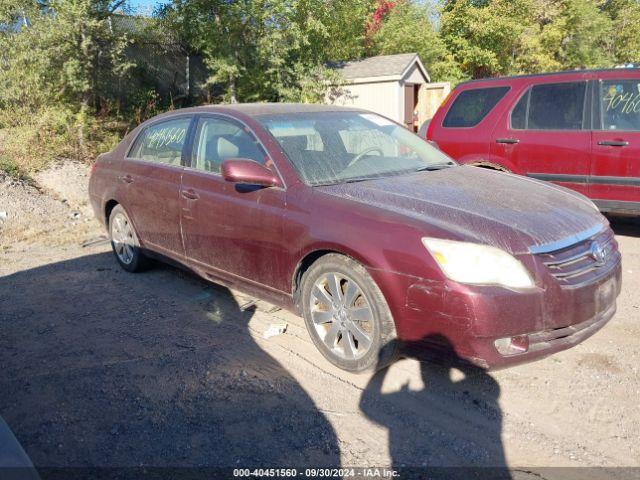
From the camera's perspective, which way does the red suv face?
to the viewer's right

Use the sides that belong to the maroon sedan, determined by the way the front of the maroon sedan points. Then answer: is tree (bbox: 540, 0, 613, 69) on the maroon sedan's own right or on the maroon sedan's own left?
on the maroon sedan's own left

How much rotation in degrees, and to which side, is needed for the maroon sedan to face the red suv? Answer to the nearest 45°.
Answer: approximately 90° to its left

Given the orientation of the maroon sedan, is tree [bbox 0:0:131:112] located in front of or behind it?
behind

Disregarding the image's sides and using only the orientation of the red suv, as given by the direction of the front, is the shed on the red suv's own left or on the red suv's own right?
on the red suv's own left

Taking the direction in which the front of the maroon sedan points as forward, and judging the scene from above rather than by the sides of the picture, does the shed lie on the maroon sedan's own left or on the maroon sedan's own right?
on the maroon sedan's own left

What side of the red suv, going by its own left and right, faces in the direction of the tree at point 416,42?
left

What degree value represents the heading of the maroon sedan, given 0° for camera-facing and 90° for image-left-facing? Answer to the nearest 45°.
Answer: approximately 315°
